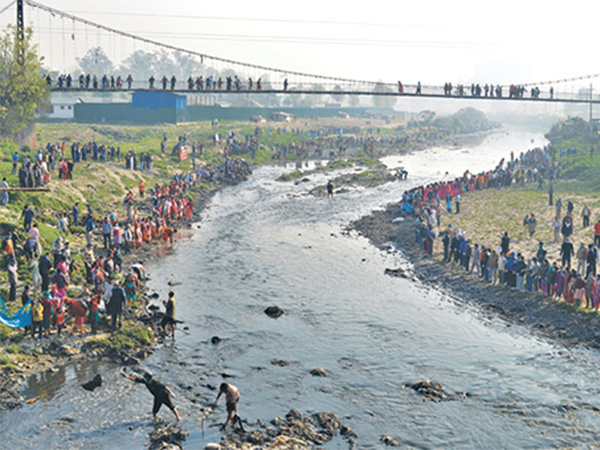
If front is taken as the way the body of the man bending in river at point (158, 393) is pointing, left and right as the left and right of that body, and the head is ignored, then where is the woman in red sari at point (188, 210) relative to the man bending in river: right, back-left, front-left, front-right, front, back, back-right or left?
right

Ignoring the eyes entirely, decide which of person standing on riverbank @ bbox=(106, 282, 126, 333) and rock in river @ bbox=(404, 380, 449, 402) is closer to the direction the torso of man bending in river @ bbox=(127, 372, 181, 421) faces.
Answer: the person standing on riverbank

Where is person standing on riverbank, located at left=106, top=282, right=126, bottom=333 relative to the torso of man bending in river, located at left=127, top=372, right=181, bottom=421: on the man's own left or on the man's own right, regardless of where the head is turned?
on the man's own right

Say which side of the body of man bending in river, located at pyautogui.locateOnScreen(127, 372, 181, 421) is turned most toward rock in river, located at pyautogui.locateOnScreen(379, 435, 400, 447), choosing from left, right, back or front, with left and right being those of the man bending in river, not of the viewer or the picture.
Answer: back

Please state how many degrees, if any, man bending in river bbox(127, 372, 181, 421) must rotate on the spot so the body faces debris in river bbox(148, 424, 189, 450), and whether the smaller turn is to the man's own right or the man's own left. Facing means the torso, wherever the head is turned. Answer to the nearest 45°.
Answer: approximately 90° to the man's own left

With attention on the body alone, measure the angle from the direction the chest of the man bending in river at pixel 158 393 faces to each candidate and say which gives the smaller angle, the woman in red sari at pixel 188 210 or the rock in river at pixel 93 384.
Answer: the rock in river

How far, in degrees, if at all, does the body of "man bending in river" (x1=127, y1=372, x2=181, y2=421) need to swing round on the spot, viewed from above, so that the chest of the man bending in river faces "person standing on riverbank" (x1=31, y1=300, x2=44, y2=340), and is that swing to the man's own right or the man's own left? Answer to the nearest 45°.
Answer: approximately 45° to the man's own right

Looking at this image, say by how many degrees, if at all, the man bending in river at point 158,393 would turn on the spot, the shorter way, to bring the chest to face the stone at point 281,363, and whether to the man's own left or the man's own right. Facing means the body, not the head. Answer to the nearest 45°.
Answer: approximately 135° to the man's own right

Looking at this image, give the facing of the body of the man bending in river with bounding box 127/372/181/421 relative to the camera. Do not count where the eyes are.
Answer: to the viewer's left

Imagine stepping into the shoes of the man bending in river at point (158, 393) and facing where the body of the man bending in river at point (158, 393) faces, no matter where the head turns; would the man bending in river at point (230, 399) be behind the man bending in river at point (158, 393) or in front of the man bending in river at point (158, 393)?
behind

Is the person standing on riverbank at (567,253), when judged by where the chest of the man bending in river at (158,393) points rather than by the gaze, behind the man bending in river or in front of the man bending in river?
behind

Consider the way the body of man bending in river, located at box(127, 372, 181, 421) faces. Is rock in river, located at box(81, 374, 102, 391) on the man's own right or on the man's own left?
on the man's own right

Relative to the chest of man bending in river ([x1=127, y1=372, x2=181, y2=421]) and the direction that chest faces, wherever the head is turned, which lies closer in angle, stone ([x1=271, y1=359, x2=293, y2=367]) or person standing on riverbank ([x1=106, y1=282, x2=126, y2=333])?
the person standing on riverbank

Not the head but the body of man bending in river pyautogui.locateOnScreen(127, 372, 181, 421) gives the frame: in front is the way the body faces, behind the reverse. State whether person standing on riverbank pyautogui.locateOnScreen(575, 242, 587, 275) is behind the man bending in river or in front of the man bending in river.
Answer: behind

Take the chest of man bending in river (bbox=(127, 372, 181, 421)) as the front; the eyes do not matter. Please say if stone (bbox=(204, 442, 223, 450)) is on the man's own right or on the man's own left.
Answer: on the man's own left
